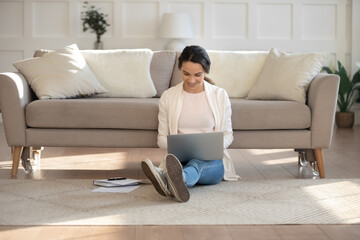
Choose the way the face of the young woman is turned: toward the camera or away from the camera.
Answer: toward the camera

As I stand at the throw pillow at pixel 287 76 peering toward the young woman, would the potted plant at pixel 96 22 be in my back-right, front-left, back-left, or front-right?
back-right

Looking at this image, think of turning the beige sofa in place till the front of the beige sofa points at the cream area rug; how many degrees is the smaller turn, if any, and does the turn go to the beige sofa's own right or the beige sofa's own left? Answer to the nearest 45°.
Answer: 0° — it already faces it

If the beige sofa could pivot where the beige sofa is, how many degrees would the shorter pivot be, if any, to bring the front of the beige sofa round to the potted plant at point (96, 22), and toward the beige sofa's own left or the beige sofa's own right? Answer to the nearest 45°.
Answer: approximately 180°

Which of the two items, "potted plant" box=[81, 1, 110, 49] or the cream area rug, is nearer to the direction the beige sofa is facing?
the cream area rug

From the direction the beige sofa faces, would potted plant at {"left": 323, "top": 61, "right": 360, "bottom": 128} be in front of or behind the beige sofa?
behind

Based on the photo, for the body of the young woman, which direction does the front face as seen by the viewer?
toward the camera

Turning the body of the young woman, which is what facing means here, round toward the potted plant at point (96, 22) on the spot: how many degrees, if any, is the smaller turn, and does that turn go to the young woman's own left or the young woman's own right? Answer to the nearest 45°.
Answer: approximately 180°

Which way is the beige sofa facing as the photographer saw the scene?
facing the viewer

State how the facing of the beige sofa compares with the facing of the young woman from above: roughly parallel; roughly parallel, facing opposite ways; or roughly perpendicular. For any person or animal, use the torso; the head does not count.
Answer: roughly parallel
